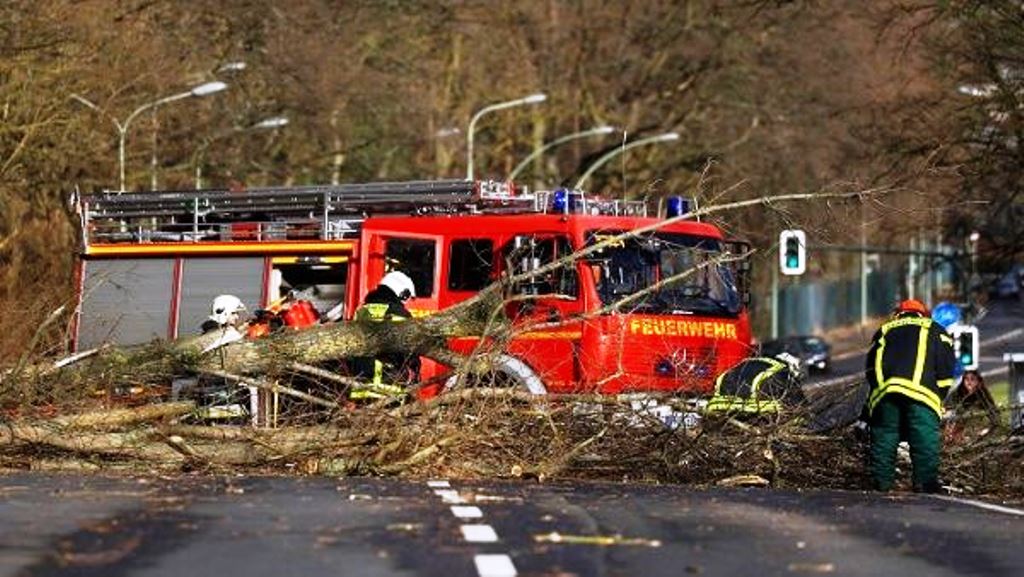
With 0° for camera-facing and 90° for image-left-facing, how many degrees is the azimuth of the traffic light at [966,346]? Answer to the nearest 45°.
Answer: approximately 0°

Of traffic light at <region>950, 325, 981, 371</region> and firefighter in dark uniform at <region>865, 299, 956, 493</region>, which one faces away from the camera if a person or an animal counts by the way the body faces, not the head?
the firefighter in dark uniform

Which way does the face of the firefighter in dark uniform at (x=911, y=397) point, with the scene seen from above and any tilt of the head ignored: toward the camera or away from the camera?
away from the camera

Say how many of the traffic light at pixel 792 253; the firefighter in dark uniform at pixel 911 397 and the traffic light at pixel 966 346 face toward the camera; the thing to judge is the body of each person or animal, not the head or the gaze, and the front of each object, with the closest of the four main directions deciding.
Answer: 2

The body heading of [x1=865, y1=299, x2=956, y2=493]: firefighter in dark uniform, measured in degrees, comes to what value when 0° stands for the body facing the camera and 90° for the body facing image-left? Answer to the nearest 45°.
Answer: approximately 180°

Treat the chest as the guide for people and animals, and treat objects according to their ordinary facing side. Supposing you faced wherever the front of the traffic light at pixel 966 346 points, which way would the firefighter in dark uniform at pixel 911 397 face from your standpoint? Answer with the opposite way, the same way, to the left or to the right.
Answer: the opposite way
